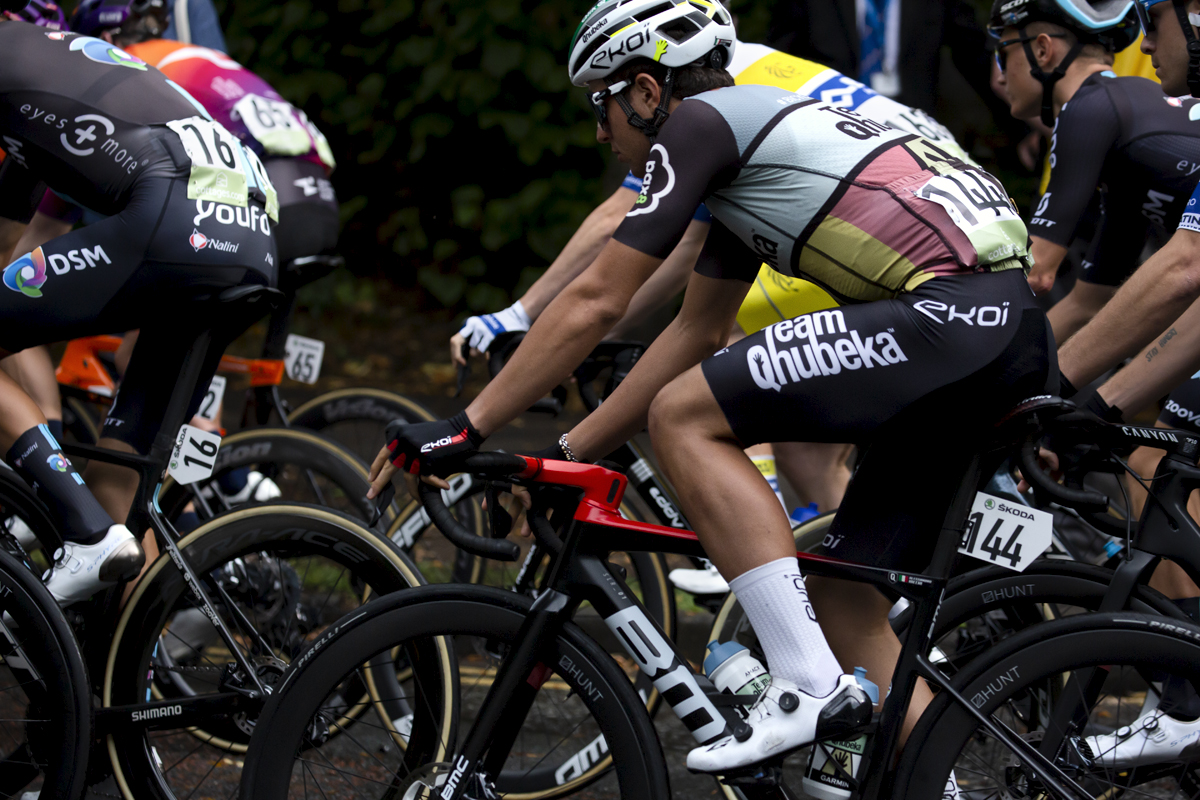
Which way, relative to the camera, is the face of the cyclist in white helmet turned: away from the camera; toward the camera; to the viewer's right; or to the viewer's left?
to the viewer's left

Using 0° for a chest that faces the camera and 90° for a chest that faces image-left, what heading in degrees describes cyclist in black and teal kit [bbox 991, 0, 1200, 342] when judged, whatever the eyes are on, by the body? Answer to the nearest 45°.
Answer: approximately 90°

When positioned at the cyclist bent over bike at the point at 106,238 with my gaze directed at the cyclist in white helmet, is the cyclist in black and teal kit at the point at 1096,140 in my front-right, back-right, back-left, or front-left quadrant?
front-left

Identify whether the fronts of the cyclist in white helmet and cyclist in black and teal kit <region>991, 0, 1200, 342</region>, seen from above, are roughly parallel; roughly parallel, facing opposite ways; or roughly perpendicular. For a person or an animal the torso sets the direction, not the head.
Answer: roughly parallel

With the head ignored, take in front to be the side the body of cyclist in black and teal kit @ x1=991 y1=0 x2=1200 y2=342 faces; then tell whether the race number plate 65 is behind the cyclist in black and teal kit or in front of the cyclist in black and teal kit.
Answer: in front

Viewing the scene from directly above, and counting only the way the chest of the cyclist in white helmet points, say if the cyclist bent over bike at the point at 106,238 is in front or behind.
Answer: in front

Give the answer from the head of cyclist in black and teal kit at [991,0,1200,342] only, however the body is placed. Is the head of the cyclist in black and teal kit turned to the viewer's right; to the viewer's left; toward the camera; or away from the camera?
to the viewer's left

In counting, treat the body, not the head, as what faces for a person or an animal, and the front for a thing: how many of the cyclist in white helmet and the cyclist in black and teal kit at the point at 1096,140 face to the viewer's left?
2

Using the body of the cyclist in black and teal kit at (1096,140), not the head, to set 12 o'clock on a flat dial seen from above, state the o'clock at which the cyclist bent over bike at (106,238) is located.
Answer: The cyclist bent over bike is roughly at 11 o'clock from the cyclist in black and teal kit.

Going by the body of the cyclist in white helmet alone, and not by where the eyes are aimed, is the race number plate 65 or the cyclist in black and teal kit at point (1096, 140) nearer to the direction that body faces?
the race number plate 65

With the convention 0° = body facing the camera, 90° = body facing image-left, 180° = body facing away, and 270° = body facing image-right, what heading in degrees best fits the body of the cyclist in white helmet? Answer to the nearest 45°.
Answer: approximately 90°

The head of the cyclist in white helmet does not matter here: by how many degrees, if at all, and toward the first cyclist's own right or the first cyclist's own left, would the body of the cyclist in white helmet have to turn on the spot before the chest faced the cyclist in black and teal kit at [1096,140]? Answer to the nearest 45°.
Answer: approximately 135° to the first cyclist's own right
